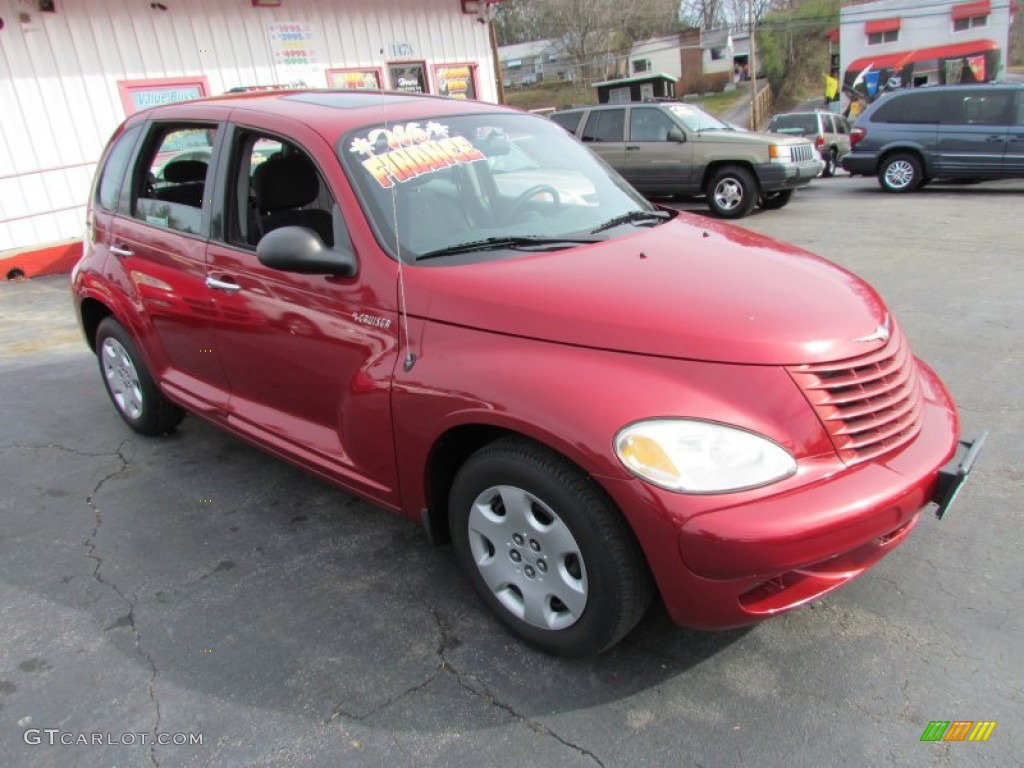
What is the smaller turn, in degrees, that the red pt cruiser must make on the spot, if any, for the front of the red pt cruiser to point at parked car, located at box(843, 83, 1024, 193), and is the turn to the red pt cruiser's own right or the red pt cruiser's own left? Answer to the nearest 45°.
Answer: approximately 90° to the red pt cruiser's own left

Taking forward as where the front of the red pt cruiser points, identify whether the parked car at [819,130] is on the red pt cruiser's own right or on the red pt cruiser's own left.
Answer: on the red pt cruiser's own left

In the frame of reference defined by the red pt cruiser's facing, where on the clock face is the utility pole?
The utility pole is roughly at 8 o'clock from the red pt cruiser.

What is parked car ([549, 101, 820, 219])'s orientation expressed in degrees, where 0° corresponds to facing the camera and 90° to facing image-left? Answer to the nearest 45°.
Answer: approximately 315°

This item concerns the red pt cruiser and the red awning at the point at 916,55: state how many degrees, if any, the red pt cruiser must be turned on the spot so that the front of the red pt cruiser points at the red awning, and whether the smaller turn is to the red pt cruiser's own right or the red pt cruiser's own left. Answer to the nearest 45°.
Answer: approximately 90° to the red pt cruiser's own left

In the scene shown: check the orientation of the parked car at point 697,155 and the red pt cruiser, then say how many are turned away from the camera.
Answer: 0

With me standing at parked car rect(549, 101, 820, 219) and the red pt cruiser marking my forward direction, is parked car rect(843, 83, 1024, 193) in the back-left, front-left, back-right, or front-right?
back-left

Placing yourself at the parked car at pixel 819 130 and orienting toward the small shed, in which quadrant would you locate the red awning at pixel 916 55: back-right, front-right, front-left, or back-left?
front-right

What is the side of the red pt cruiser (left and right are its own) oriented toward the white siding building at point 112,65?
back

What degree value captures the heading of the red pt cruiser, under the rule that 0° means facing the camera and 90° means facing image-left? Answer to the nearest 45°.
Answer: approximately 315°
